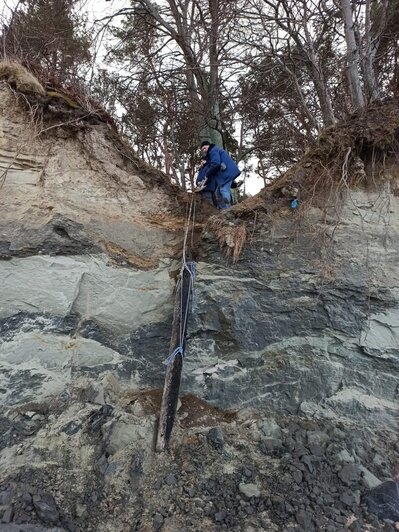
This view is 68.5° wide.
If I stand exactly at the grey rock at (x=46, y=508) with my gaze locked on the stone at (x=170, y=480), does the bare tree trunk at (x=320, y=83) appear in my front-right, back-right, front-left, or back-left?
front-left

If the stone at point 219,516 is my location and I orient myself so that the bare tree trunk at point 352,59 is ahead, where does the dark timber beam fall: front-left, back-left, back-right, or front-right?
front-left

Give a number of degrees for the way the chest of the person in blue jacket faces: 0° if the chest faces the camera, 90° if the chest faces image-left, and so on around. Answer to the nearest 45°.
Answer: approximately 90°

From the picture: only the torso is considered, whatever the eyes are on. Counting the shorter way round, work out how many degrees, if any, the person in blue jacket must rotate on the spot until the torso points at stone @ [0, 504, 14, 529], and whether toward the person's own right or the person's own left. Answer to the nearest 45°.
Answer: approximately 45° to the person's own left

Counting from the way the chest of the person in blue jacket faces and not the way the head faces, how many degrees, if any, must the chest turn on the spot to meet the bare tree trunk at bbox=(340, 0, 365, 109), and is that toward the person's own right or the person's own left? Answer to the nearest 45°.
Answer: approximately 180°
